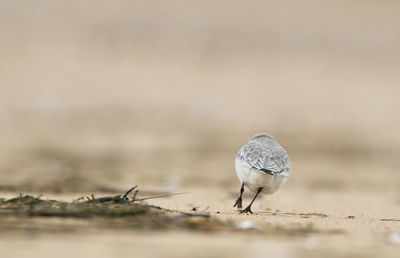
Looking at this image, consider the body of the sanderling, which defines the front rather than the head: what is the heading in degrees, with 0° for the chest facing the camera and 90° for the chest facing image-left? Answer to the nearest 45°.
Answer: approximately 180°

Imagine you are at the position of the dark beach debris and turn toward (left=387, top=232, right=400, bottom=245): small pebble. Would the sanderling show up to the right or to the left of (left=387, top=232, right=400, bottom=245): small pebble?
left

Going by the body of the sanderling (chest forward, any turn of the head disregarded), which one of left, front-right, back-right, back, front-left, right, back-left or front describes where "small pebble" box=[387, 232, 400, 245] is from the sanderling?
back-right

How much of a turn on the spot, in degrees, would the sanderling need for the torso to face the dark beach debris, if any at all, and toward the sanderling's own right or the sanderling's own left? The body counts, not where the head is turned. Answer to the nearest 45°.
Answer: approximately 135° to the sanderling's own left

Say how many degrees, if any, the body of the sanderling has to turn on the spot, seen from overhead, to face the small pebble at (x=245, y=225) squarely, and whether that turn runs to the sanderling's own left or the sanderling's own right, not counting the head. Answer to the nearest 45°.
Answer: approximately 180°
